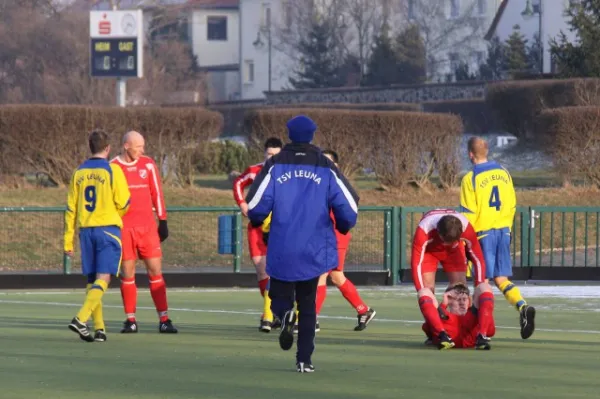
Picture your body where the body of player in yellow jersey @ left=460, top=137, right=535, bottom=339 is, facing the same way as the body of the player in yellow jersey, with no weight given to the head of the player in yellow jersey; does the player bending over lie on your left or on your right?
on your left

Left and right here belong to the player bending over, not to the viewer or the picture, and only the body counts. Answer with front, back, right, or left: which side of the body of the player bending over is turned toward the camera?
front

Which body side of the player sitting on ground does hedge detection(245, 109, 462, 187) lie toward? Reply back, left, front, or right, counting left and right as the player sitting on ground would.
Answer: back

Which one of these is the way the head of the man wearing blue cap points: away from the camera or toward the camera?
away from the camera

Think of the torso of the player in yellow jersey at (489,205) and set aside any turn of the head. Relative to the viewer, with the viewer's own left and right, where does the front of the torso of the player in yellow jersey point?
facing away from the viewer and to the left of the viewer

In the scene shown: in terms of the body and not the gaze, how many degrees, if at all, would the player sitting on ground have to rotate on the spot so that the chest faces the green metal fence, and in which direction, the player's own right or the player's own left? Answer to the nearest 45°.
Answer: approximately 180°

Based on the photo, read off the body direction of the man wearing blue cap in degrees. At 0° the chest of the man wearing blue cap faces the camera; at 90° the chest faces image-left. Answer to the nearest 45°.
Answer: approximately 180°

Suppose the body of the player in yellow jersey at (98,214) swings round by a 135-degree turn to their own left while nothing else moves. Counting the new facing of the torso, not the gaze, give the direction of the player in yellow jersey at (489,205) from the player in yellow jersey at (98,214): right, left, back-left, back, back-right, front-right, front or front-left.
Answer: back

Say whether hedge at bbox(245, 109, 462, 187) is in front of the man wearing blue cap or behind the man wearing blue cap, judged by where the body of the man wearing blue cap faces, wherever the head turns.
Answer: in front

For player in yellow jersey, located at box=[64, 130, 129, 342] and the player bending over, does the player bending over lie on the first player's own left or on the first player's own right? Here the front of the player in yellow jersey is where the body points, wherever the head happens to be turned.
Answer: on the first player's own right

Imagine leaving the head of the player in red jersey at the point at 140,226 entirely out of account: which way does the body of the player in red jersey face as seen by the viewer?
toward the camera

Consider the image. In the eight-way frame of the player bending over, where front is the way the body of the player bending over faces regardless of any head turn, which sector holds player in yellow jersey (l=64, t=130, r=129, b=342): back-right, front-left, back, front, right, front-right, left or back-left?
right

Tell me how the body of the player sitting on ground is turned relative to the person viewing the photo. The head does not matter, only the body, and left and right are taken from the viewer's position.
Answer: facing the viewer

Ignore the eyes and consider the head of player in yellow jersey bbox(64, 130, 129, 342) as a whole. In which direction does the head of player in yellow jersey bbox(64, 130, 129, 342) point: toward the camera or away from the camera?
away from the camera
